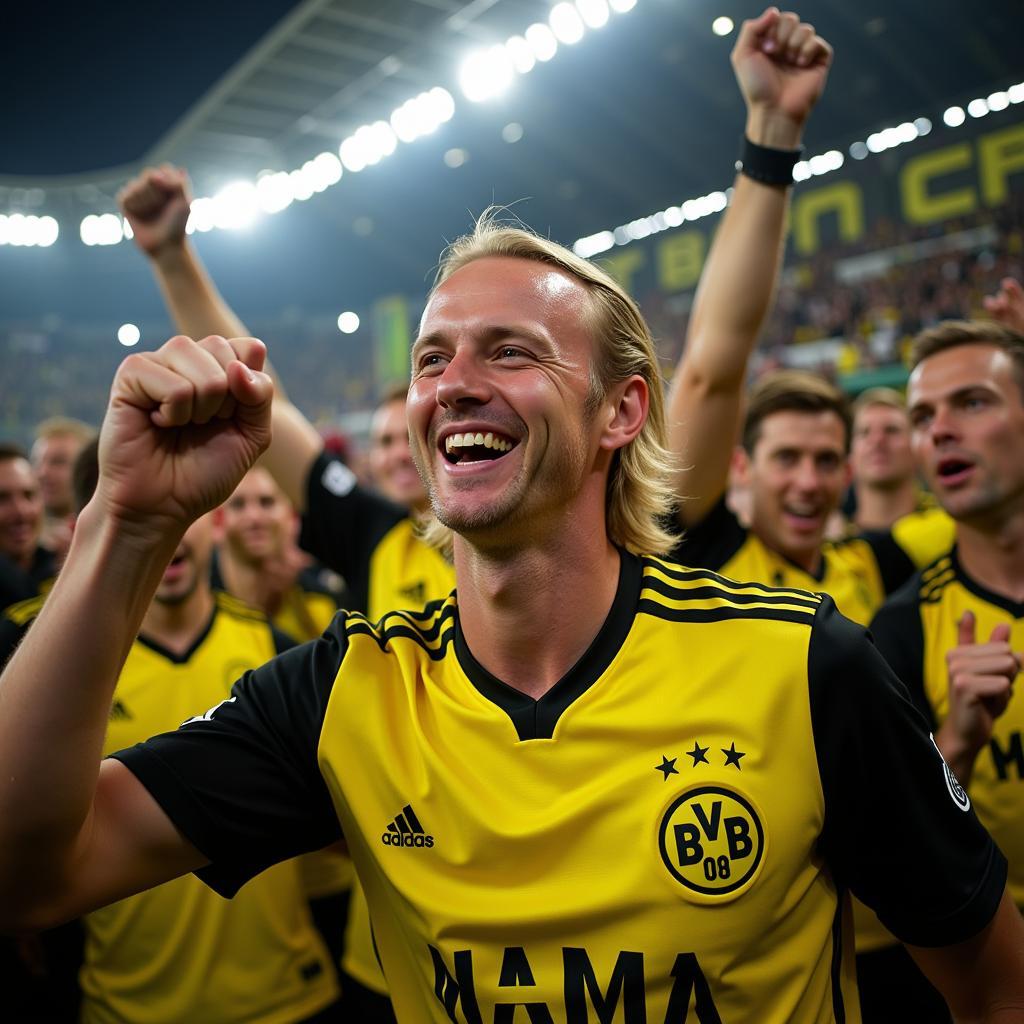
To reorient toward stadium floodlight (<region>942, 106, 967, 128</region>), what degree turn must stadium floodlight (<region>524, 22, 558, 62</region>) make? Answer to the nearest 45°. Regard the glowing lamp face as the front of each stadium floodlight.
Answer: approximately 90° to its left

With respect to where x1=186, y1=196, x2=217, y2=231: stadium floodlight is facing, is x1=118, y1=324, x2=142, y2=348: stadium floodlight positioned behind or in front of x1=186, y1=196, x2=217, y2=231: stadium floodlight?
behind

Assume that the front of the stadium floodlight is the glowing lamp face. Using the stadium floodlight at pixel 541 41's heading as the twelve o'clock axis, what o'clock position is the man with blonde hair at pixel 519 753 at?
The man with blonde hair is roughly at 12 o'clock from the stadium floodlight.

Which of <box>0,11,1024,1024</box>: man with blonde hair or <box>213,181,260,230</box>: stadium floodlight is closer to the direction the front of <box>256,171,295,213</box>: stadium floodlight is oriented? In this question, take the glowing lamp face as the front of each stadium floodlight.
the man with blonde hair

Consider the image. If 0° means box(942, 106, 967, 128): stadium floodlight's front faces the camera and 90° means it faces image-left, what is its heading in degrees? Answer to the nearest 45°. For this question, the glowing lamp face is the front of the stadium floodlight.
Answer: approximately 0°
